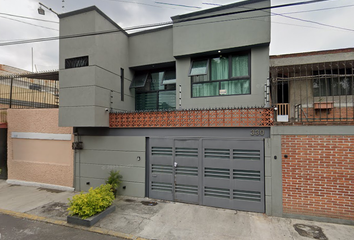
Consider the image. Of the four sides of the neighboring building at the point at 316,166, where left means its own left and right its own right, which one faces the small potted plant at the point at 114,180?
right

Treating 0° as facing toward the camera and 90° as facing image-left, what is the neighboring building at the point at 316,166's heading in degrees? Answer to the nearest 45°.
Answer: approximately 0°

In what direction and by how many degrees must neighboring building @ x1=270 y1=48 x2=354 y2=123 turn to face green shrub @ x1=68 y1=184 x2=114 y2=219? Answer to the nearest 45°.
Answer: approximately 45° to its right

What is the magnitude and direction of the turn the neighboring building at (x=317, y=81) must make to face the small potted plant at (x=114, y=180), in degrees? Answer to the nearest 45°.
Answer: approximately 45° to its right

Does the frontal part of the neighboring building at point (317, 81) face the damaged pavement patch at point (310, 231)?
yes

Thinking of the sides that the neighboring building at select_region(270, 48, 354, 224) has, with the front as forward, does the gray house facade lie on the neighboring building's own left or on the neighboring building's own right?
on the neighboring building's own right
